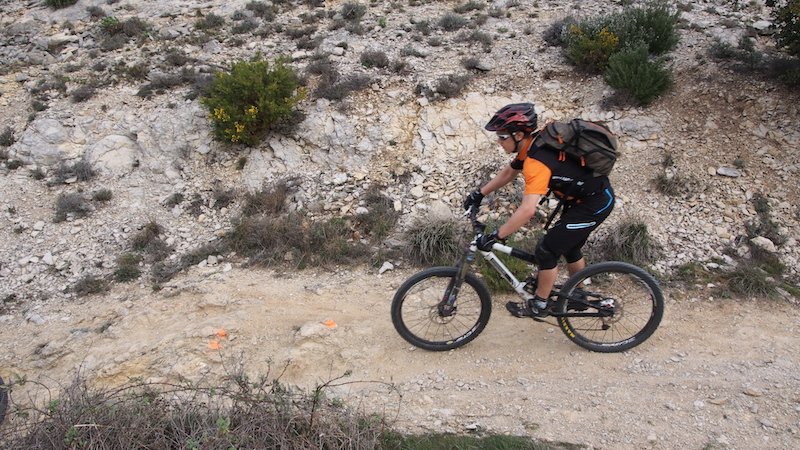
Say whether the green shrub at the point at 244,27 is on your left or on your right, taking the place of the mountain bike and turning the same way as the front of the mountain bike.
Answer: on your right

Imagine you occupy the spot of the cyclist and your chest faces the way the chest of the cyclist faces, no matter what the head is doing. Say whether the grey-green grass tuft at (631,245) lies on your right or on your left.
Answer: on your right

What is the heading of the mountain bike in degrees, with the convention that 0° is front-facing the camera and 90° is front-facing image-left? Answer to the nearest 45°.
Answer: approximately 90°

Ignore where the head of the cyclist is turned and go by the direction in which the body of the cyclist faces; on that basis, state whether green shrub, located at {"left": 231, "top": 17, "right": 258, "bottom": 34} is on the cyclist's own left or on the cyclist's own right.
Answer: on the cyclist's own right

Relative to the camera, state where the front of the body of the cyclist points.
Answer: to the viewer's left

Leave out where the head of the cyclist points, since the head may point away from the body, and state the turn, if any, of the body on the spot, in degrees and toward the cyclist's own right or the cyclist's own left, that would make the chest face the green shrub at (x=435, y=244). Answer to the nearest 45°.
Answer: approximately 45° to the cyclist's own right

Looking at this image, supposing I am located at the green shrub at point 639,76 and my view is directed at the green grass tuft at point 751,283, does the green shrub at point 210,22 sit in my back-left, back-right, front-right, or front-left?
back-right

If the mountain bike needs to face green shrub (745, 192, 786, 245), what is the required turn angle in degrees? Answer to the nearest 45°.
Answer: approximately 135° to its right
